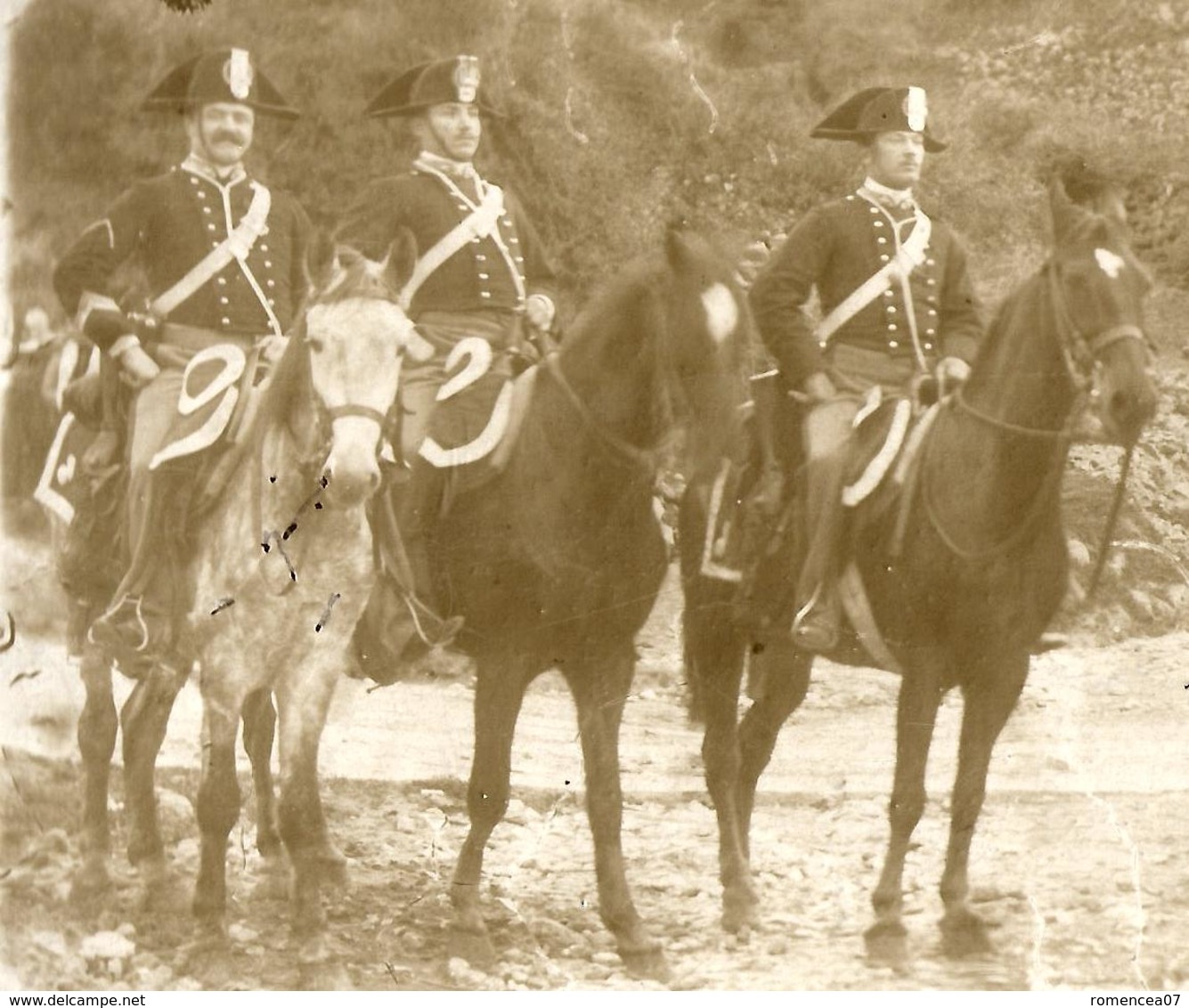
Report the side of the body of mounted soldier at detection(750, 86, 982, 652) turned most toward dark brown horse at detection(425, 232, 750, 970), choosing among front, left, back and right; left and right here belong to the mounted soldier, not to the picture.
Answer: right

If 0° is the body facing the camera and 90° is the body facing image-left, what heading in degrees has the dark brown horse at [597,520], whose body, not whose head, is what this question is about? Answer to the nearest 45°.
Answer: approximately 315°

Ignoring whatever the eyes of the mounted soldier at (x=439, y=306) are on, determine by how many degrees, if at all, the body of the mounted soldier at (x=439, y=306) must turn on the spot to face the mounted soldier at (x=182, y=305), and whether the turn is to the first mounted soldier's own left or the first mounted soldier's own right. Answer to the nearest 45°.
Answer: approximately 135° to the first mounted soldier's own right

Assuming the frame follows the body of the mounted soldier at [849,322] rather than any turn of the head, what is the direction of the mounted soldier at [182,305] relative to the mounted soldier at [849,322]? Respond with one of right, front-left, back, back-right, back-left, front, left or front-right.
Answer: back-right

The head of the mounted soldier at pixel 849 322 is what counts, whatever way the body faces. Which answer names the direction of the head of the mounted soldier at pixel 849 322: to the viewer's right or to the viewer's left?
to the viewer's right
